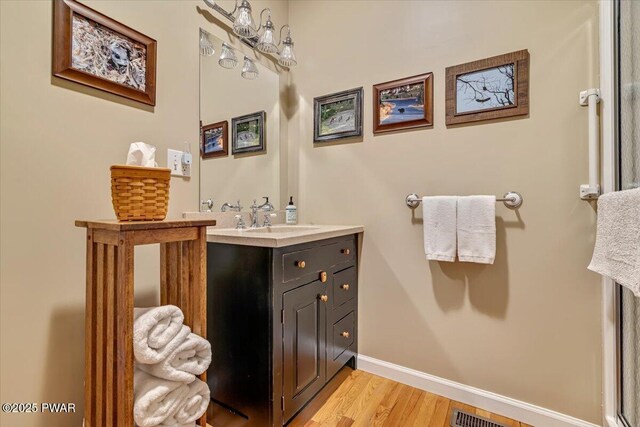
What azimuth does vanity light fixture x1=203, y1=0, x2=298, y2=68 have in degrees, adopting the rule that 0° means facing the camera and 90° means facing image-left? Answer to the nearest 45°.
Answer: approximately 315°

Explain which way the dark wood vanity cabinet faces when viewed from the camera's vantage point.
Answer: facing the viewer and to the right of the viewer

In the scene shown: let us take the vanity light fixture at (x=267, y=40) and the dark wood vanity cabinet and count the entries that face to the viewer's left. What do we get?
0

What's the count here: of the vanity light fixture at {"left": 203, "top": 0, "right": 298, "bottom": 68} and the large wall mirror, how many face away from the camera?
0

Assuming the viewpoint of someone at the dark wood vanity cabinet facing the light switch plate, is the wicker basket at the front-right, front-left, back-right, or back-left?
front-left

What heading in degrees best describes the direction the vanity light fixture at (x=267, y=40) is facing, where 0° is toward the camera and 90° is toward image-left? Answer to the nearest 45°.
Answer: approximately 315°
